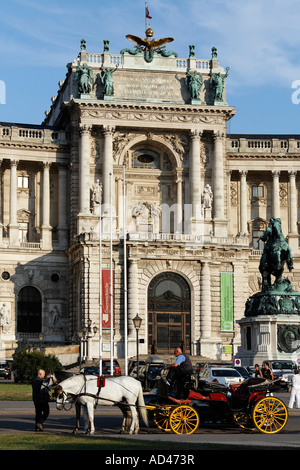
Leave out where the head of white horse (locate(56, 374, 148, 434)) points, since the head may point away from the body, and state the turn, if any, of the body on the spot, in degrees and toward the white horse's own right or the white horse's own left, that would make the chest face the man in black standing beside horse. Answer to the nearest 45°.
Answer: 0° — it already faces them

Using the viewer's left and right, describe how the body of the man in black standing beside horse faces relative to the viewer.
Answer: facing to the right of the viewer

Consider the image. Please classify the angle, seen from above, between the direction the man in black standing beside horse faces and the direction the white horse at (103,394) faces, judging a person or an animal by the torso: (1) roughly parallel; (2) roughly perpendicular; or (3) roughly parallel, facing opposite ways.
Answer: roughly parallel, facing opposite ways

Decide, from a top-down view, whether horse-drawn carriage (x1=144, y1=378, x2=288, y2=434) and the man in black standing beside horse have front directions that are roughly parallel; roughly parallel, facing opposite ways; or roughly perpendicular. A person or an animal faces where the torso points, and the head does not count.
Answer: roughly parallel, facing opposite ways

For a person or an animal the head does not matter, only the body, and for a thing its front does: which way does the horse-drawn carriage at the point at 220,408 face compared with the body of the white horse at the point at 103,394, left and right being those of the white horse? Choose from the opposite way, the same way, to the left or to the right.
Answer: the same way

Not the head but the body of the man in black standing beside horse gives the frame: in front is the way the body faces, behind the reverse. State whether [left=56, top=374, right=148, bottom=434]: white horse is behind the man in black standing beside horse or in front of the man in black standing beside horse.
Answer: in front

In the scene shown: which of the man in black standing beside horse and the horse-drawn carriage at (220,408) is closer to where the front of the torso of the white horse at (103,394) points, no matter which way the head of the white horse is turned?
the man in black standing beside horse

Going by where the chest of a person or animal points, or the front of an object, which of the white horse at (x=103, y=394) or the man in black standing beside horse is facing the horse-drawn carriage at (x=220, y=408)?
the man in black standing beside horse

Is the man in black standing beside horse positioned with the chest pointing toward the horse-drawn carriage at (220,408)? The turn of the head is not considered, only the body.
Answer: yes

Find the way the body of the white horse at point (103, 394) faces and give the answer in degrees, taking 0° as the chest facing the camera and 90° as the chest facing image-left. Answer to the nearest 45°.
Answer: approximately 90°

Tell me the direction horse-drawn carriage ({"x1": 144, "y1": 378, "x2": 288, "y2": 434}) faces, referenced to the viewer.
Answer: facing to the left of the viewer

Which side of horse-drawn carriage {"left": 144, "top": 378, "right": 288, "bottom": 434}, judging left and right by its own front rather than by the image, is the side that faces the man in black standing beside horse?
front

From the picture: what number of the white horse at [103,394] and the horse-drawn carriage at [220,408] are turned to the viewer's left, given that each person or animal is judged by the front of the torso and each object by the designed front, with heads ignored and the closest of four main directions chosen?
2

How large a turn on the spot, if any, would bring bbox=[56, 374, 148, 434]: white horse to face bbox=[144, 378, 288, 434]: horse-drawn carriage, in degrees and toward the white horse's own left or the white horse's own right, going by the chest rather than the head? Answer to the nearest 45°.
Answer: approximately 180°
